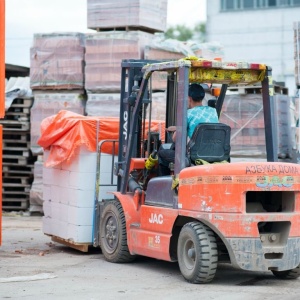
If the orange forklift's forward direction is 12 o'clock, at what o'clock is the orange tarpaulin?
The orange tarpaulin is roughly at 12 o'clock from the orange forklift.

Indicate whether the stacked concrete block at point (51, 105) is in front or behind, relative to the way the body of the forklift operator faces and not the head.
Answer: in front

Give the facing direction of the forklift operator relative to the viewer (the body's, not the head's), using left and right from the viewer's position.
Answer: facing away from the viewer and to the left of the viewer

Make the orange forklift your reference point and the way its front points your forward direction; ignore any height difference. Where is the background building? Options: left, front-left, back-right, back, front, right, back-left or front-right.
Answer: front-right

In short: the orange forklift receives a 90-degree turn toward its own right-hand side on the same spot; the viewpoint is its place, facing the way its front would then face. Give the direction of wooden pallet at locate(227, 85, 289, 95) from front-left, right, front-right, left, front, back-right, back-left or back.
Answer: front-left

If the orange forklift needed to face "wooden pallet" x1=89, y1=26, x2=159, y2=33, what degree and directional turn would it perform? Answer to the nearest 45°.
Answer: approximately 45° to its right

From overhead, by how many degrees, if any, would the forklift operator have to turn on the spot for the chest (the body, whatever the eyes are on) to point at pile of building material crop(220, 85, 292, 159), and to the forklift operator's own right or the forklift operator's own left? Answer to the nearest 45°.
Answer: approximately 45° to the forklift operator's own right

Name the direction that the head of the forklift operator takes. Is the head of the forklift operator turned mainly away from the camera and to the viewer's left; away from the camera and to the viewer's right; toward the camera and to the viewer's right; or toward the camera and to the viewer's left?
away from the camera and to the viewer's left

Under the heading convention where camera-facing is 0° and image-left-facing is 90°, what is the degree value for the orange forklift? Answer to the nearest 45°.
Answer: approximately 135°

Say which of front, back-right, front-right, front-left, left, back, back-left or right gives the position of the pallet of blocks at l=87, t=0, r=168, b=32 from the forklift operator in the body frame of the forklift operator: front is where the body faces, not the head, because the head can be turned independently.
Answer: front-right

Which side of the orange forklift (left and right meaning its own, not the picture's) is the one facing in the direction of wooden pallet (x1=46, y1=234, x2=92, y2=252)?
front

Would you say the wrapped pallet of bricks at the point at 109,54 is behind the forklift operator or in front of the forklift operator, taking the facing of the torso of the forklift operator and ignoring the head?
in front
